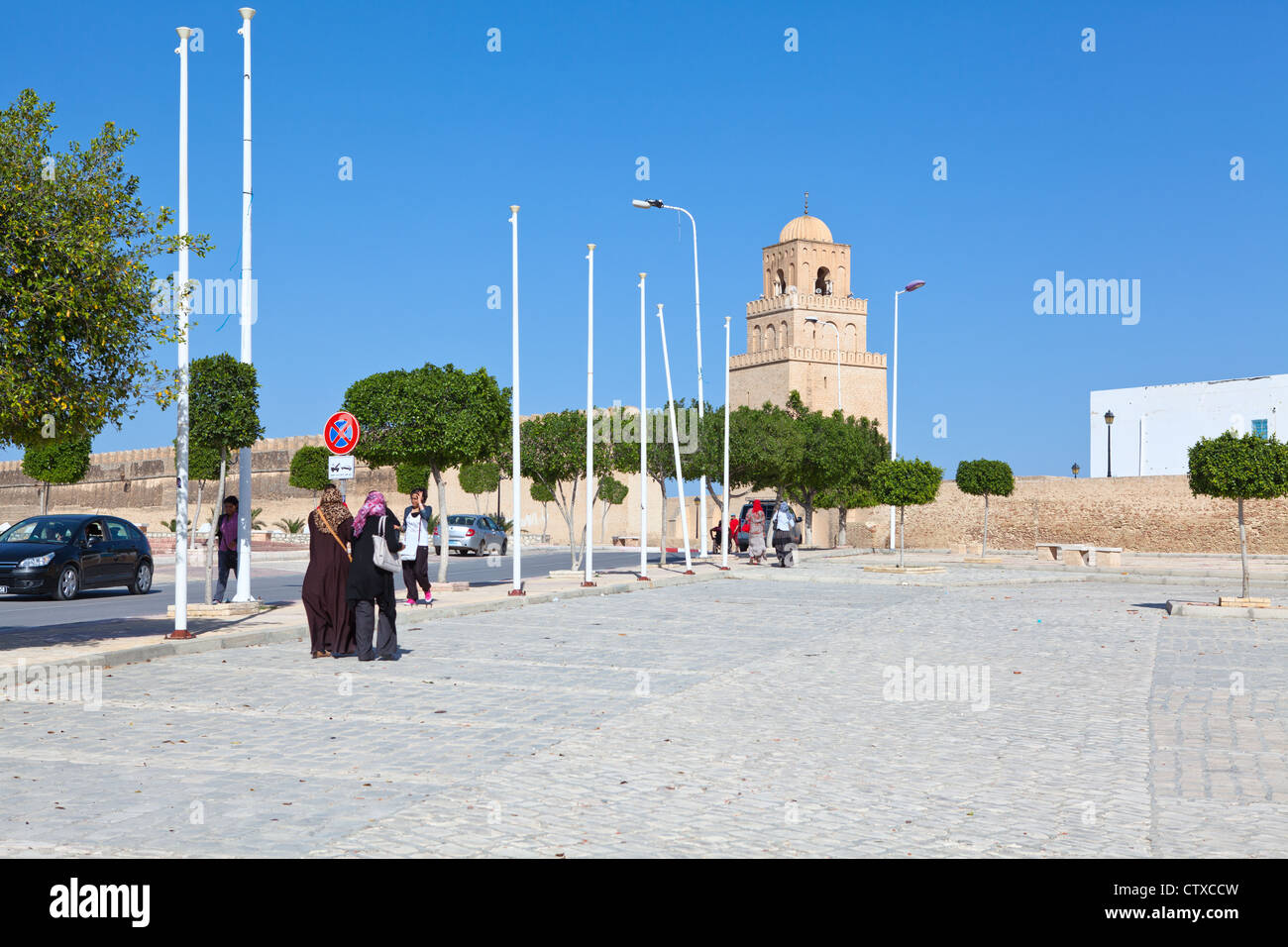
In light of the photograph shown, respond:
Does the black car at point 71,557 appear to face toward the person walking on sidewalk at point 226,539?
no

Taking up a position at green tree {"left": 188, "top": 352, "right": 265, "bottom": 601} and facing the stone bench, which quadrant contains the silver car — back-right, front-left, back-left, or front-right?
front-left

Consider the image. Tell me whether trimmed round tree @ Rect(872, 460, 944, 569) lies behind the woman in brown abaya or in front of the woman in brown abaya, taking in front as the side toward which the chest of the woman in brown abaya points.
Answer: in front

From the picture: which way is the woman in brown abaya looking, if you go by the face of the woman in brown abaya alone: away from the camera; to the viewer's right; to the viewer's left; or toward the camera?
away from the camera

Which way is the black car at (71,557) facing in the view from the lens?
facing the viewer and to the left of the viewer

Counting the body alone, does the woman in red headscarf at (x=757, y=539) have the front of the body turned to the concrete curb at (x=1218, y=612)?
no

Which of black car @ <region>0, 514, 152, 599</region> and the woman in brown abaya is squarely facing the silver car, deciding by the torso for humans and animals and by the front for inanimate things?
the woman in brown abaya

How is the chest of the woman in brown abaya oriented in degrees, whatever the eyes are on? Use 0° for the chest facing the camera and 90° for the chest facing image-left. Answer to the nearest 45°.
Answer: approximately 180°

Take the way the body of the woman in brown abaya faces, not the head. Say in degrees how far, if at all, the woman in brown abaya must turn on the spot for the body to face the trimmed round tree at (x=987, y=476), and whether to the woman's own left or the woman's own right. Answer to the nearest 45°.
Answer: approximately 45° to the woman's own right

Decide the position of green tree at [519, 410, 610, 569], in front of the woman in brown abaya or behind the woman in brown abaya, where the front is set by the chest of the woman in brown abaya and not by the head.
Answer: in front

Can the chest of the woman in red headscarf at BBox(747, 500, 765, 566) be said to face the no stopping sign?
no

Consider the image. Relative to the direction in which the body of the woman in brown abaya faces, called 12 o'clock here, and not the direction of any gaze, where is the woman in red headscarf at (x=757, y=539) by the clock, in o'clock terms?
The woman in red headscarf is roughly at 1 o'clock from the woman in brown abaya.
